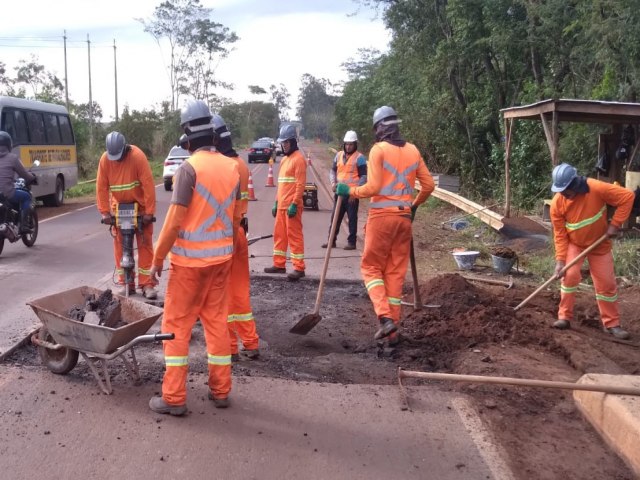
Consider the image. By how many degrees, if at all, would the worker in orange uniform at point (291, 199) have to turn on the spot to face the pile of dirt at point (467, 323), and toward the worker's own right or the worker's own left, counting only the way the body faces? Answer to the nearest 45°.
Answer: approximately 90° to the worker's own left

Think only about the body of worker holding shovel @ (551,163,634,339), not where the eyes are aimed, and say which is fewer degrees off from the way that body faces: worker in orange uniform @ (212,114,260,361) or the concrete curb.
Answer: the worker in orange uniform

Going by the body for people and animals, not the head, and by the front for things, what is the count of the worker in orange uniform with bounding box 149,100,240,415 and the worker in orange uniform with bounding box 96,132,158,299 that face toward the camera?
1

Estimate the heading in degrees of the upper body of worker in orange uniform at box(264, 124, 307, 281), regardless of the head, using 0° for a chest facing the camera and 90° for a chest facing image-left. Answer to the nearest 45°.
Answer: approximately 45°

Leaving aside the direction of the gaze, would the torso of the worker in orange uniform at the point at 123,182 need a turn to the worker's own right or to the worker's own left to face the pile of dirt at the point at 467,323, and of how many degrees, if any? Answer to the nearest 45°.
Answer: approximately 45° to the worker's own left

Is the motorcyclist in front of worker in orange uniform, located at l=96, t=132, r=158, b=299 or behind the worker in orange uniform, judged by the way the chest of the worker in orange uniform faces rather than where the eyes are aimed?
behind

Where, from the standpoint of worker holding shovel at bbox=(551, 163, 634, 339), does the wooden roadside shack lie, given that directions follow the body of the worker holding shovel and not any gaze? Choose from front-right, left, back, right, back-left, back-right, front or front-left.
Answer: back-right

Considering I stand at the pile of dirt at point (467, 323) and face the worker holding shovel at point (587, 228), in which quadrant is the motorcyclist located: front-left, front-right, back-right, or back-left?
back-left

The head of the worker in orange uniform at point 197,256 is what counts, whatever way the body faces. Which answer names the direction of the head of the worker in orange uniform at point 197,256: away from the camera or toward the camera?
away from the camera
